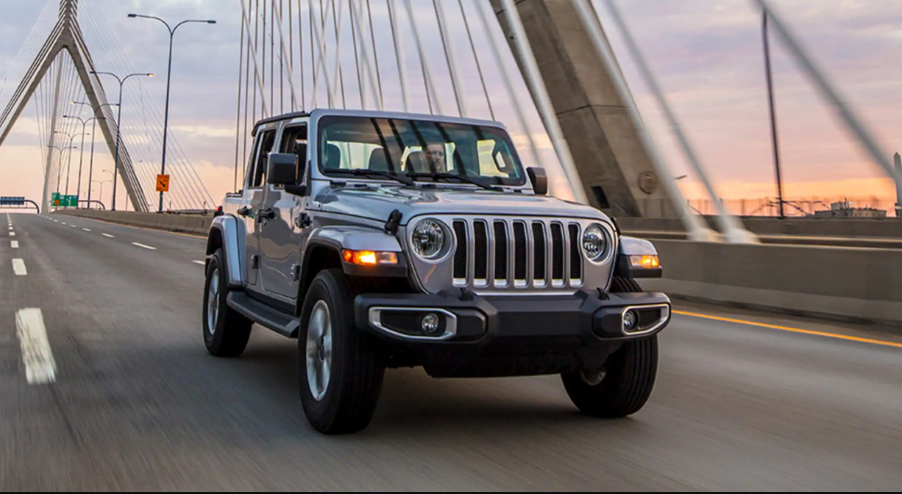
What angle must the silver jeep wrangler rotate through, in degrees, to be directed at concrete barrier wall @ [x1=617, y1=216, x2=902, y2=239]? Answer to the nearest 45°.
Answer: approximately 90° to its left

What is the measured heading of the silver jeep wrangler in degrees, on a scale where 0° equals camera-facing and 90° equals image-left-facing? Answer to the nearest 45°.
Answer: approximately 315°

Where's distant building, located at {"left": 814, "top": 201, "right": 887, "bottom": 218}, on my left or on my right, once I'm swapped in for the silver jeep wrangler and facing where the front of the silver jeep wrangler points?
on my left

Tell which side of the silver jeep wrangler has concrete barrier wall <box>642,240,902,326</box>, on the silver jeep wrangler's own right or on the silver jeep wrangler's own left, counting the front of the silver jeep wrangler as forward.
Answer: on the silver jeep wrangler's own left
